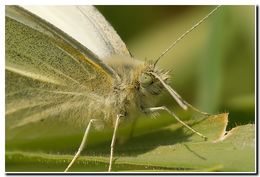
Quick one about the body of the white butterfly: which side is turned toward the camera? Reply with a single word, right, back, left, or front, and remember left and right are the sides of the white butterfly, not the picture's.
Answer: right
